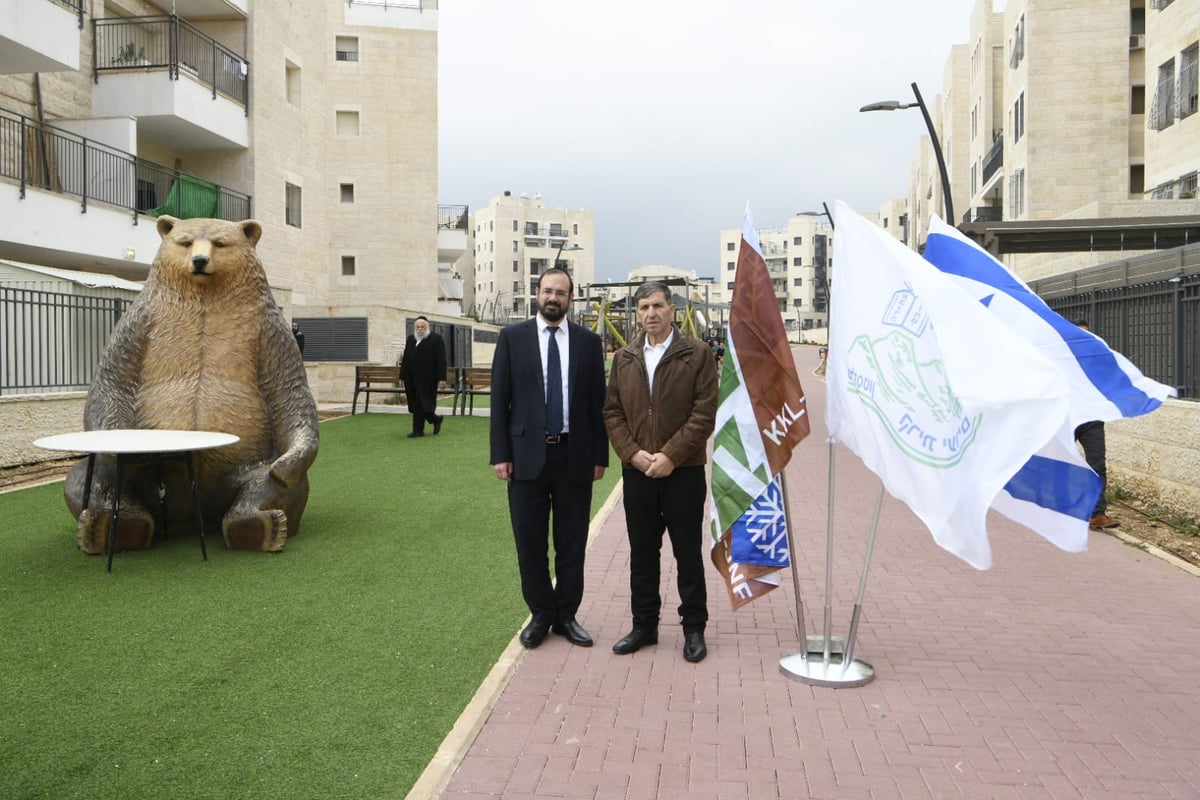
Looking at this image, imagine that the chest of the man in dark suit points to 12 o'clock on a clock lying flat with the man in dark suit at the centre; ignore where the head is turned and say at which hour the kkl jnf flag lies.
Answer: The kkl jnf flag is roughly at 10 o'clock from the man in dark suit.

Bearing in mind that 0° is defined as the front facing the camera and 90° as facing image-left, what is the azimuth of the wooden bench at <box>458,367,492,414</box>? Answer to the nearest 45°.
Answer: approximately 0°

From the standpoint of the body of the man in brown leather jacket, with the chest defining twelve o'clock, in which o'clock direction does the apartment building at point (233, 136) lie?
The apartment building is roughly at 5 o'clock from the man in brown leather jacket.

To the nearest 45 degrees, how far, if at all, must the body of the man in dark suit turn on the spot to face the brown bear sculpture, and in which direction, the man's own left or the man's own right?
approximately 135° to the man's own right

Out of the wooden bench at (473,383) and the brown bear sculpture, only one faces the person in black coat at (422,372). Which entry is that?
the wooden bench

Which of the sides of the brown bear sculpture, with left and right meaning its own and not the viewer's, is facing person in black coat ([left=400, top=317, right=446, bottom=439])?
back

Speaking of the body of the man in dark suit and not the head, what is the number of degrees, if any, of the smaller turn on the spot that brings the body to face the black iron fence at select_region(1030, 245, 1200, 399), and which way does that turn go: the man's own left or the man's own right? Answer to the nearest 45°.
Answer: approximately 135° to the man's own left
